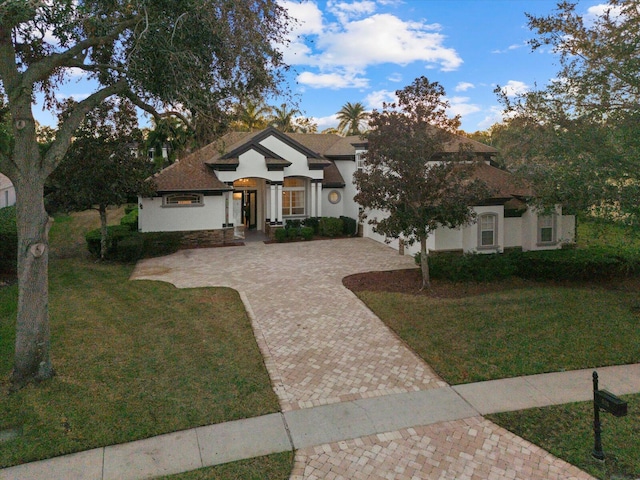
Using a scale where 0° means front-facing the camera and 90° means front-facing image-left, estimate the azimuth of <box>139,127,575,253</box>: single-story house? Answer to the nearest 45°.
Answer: approximately 0°

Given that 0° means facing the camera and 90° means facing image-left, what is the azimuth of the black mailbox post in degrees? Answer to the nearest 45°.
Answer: approximately 315°

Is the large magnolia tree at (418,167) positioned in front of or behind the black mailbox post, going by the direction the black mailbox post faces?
behind

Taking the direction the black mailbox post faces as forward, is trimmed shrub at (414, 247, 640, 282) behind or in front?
behind

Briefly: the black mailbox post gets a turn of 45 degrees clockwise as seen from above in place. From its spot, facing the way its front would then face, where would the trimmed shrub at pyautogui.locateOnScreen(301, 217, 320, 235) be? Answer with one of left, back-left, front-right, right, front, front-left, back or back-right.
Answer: back-right

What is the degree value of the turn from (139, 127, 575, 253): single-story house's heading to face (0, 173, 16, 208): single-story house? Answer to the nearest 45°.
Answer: approximately 90° to its right

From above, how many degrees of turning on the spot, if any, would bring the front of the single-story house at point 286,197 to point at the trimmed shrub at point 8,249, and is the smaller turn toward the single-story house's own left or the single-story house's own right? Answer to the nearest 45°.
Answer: approximately 45° to the single-story house's own right
